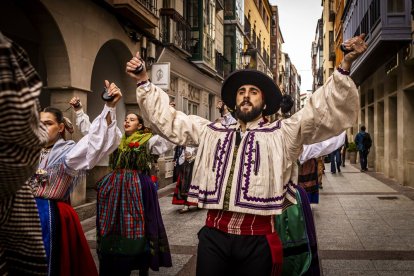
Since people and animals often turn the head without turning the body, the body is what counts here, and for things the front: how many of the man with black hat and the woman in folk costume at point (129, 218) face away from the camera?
0

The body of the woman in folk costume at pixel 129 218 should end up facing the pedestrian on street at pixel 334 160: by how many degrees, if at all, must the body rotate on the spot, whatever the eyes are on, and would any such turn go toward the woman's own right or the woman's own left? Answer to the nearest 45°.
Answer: approximately 180°

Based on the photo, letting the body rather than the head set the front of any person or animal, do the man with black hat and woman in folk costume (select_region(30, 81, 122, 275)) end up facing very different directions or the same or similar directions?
same or similar directions

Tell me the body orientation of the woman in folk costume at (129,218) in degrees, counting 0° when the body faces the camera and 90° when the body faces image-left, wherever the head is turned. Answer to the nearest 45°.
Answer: approximately 45°

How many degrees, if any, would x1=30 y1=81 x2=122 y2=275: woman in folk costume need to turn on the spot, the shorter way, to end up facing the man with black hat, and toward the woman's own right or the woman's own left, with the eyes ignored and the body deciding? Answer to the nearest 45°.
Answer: approximately 90° to the woman's own left

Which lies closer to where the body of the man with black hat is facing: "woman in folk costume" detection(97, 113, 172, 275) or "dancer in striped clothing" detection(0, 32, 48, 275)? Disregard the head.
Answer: the dancer in striped clothing

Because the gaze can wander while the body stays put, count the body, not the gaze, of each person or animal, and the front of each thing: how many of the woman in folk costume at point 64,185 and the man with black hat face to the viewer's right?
0

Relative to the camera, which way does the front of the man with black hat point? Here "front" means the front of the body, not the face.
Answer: toward the camera

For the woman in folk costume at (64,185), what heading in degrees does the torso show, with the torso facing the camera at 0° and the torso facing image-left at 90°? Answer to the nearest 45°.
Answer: approximately 45°

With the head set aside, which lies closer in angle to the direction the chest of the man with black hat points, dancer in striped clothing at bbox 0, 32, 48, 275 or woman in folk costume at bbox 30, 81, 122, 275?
the dancer in striped clothing

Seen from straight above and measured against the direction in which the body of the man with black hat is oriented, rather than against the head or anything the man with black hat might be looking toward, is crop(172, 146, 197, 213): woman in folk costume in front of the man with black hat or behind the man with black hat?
behind

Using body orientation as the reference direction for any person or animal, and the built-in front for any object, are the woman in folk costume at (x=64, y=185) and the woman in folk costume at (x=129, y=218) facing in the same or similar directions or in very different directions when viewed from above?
same or similar directions
